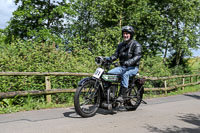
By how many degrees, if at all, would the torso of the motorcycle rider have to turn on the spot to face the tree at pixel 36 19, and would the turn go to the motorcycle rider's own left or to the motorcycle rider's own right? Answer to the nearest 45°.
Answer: approximately 90° to the motorcycle rider's own right

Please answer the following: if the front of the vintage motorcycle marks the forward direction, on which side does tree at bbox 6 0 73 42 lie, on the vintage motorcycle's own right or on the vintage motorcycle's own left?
on the vintage motorcycle's own right

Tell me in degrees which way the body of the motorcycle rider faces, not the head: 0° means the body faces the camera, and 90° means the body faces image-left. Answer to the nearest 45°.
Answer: approximately 45°

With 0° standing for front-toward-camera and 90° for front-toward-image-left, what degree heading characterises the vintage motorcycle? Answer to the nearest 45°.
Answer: approximately 45°
